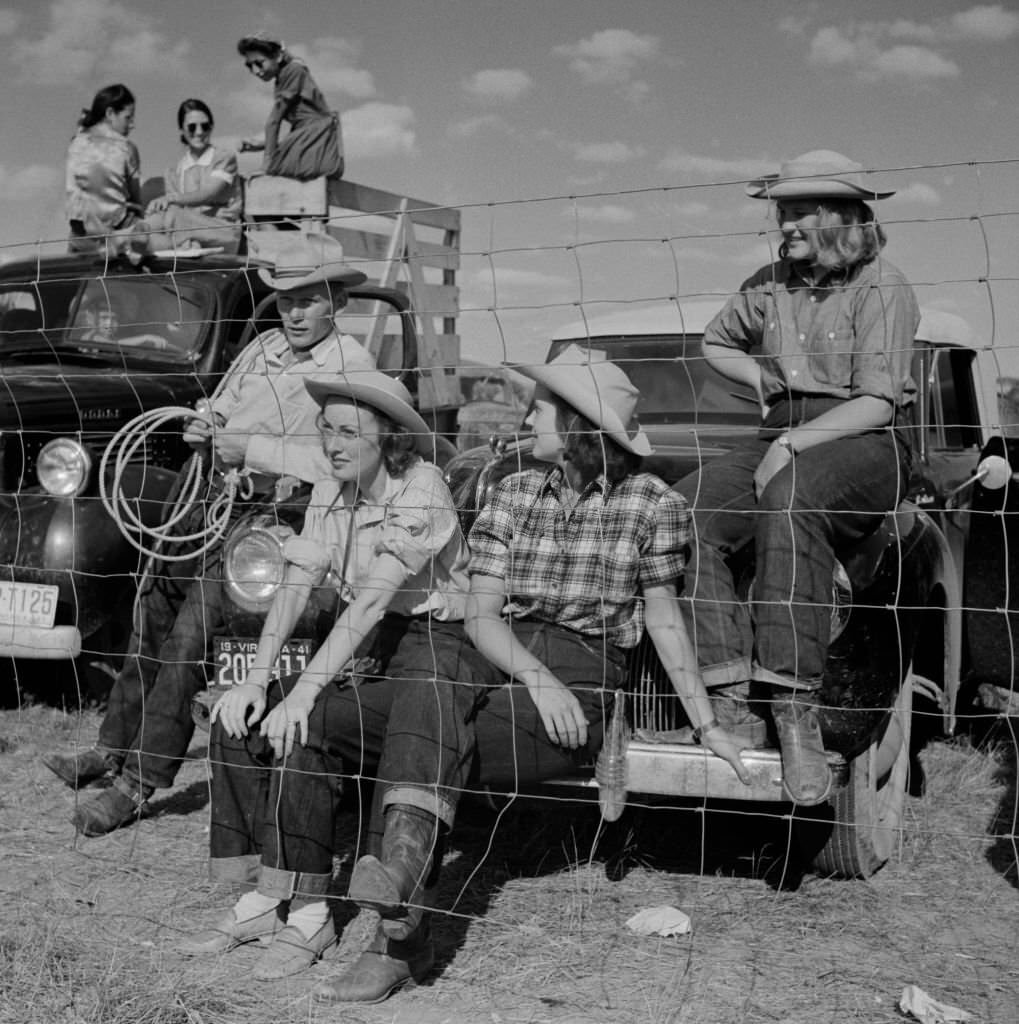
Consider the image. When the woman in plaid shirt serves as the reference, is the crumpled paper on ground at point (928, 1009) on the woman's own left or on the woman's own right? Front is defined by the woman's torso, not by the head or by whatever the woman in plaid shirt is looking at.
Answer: on the woman's own left

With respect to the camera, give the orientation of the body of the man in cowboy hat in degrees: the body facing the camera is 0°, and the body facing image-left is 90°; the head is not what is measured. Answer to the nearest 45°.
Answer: approximately 45°

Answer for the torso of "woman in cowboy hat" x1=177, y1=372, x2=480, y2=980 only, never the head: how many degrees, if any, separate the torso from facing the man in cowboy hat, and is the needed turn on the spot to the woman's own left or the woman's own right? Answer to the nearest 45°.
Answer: approximately 135° to the woman's own right

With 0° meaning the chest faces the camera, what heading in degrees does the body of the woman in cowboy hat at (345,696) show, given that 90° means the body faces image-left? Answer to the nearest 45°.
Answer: approximately 45°

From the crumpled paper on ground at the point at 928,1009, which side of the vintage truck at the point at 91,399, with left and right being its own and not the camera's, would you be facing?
left

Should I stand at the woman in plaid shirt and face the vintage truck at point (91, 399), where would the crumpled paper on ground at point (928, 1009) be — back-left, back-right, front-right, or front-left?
back-right

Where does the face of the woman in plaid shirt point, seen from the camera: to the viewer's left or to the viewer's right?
to the viewer's left

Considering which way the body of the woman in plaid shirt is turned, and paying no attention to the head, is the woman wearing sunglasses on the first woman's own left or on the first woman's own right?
on the first woman's own right

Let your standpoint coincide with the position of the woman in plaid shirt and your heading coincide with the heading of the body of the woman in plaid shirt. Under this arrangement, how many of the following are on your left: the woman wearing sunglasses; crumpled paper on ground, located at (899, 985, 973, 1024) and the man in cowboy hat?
1

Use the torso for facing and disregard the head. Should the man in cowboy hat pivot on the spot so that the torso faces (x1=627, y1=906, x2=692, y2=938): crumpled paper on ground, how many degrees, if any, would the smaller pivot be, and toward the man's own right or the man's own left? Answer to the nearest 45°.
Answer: approximately 90° to the man's own left

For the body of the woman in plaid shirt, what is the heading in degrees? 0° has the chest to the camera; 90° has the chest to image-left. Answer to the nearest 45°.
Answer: approximately 45°

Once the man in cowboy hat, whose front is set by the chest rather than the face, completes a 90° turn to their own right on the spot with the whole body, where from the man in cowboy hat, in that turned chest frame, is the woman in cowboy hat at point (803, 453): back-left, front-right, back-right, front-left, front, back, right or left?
back
